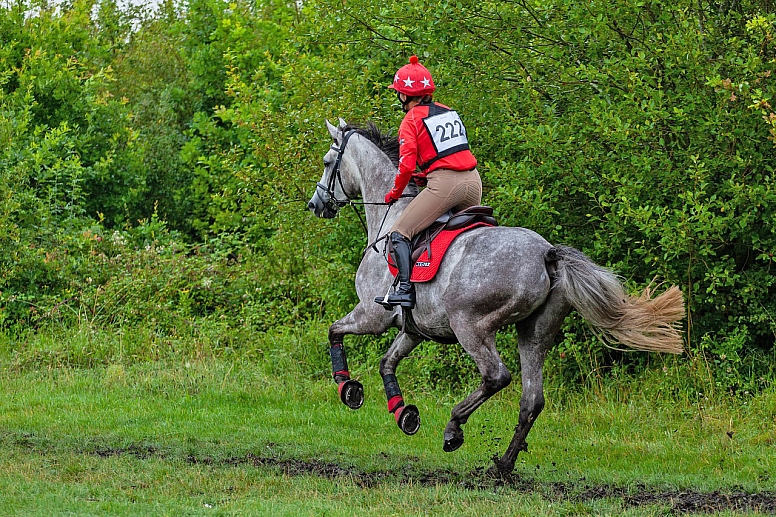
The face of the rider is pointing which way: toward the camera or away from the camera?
away from the camera

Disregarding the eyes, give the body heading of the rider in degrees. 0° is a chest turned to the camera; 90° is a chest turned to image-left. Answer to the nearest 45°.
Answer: approximately 135°
